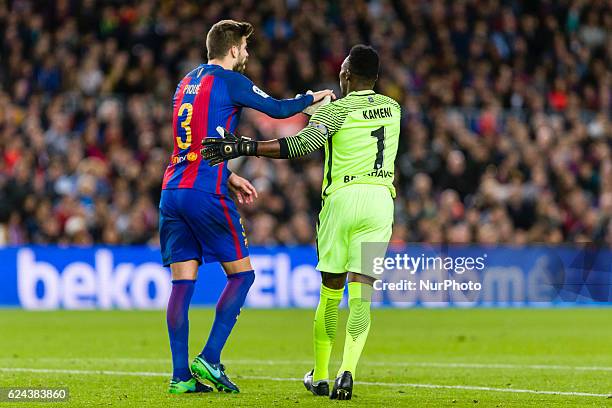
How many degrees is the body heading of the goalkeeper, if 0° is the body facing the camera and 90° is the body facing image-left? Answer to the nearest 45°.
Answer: approximately 135°

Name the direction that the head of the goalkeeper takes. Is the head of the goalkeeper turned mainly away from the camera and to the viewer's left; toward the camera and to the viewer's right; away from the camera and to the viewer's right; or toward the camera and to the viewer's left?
away from the camera and to the viewer's left
